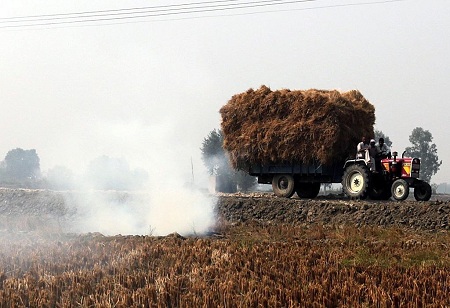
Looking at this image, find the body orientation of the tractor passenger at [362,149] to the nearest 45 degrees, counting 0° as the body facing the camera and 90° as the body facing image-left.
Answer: approximately 315°

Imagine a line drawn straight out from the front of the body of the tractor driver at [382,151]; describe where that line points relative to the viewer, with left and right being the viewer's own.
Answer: facing the viewer and to the right of the viewer

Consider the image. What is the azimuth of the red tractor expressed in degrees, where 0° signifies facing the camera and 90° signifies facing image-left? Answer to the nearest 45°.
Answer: approximately 315°

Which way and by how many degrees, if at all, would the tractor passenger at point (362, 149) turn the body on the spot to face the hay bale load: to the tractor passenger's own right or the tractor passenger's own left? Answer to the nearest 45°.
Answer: approximately 135° to the tractor passenger's own right

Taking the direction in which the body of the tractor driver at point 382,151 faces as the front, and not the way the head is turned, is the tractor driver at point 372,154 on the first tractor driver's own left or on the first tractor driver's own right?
on the first tractor driver's own right
